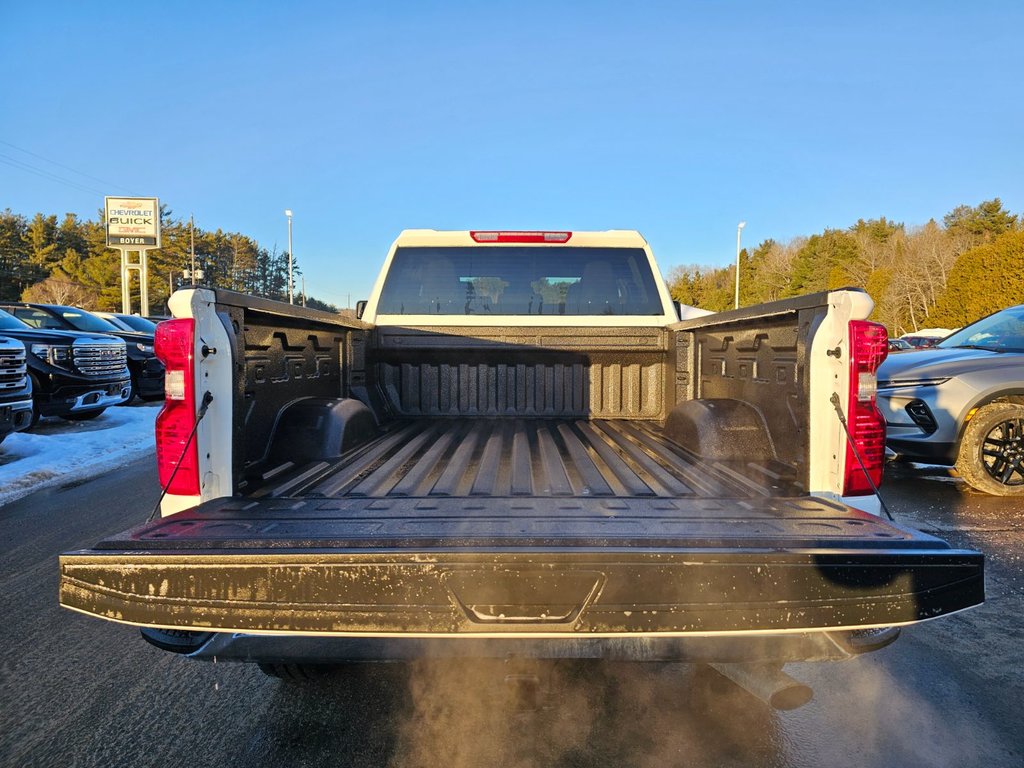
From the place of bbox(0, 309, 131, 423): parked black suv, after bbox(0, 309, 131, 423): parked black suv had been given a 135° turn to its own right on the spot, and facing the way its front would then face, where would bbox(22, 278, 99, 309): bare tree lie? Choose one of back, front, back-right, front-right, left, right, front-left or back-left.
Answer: right

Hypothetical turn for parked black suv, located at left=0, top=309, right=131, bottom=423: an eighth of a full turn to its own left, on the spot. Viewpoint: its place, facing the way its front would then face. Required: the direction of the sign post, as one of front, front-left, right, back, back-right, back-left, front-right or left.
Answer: left

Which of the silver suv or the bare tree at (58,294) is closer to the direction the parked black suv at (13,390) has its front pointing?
the silver suv

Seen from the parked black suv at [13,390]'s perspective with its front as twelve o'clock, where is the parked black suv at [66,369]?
the parked black suv at [66,369] is roughly at 8 o'clock from the parked black suv at [13,390].

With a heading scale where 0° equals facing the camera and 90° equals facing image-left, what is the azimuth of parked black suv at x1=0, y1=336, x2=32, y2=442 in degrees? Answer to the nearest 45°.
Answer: approximately 315°

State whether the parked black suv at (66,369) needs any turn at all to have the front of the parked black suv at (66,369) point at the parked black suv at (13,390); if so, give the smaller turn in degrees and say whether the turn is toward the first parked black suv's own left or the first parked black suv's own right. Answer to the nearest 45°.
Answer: approximately 45° to the first parked black suv's own right

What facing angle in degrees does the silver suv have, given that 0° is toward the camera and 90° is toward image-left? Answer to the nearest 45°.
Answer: approximately 45°

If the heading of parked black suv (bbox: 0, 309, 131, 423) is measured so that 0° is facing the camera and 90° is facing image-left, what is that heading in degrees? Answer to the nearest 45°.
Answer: approximately 315°

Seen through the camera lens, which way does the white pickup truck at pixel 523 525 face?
facing away from the viewer
